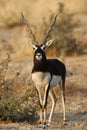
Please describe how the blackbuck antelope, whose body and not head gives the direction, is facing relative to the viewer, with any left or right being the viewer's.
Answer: facing the viewer and to the left of the viewer

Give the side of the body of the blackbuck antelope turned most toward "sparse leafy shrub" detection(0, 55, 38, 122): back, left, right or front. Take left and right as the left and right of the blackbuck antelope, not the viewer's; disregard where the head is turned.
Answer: right
